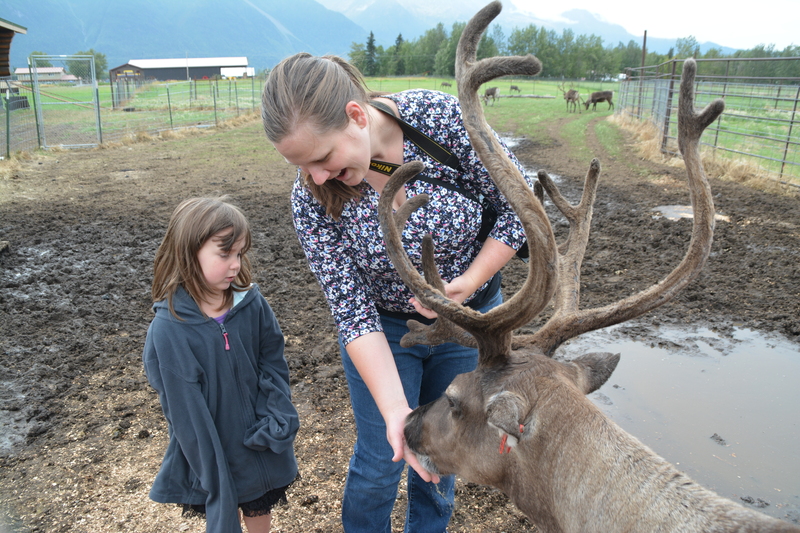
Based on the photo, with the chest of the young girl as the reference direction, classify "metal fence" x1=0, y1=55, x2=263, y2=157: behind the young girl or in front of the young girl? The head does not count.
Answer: behind

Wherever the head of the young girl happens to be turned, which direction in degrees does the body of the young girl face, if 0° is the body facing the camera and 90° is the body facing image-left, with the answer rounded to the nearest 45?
approximately 315°

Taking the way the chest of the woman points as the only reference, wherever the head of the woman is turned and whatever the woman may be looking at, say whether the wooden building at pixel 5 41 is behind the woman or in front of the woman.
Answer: behind

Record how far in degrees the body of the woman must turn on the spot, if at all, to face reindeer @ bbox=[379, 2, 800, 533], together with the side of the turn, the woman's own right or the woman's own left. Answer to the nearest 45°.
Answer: approximately 45° to the woman's own left

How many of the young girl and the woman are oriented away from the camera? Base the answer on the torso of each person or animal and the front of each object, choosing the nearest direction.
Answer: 0

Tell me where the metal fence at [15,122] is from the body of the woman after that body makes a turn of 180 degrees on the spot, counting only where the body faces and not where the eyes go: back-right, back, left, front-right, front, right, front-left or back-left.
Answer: front-left

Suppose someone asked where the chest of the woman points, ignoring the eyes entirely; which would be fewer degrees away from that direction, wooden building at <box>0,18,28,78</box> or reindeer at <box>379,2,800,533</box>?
the reindeer

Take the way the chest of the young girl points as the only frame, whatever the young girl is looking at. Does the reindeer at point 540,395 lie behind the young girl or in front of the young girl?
in front

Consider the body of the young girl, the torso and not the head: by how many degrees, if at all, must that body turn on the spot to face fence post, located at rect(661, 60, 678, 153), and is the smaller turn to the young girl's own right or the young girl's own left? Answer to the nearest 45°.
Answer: approximately 90° to the young girl's own left
